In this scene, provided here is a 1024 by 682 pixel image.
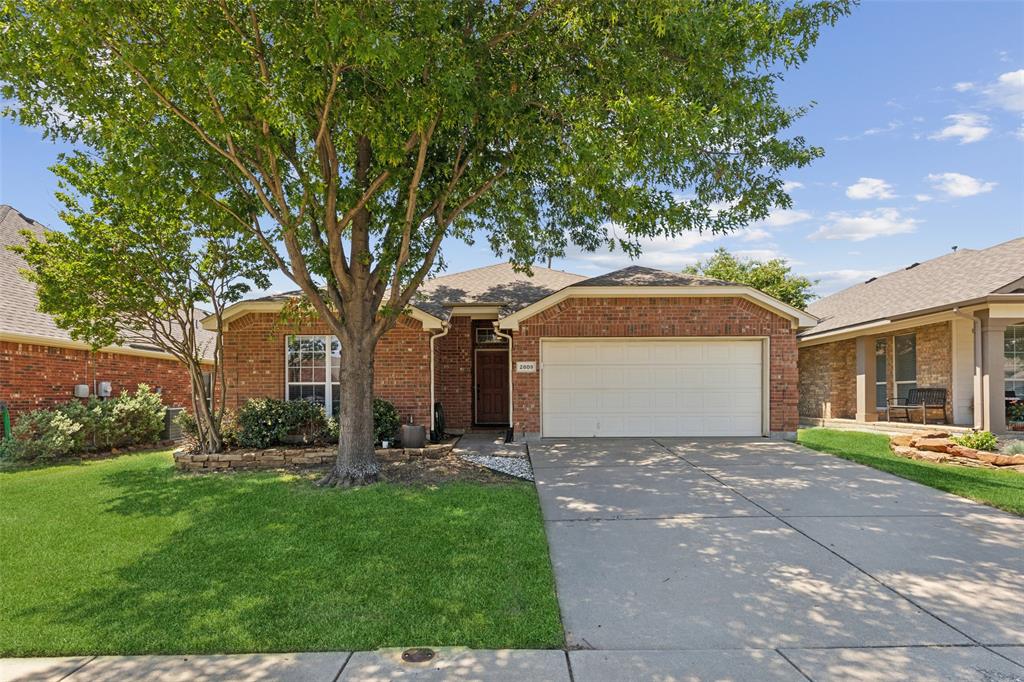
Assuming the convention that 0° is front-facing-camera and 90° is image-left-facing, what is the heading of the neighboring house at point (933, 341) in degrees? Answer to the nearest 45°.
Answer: approximately 45°

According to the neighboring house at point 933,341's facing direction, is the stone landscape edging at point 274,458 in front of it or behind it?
in front

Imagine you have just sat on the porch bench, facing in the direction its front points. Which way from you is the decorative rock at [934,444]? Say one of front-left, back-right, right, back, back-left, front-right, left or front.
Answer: front-left

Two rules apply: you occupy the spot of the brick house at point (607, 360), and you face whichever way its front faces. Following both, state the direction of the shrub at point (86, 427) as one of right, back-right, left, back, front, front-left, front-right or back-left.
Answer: right

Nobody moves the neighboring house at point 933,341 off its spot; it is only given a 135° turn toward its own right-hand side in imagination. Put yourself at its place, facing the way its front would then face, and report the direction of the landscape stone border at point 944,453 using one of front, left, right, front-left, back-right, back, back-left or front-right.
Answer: back

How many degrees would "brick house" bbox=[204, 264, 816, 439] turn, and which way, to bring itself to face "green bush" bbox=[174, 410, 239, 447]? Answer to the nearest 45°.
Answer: approximately 90° to its right

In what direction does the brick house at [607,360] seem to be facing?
toward the camera

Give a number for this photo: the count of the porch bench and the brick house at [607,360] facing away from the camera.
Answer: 0

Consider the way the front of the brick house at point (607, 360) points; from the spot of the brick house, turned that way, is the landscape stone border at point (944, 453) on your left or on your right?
on your left

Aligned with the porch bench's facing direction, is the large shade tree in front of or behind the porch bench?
in front

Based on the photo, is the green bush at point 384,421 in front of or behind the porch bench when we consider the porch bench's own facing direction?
in front

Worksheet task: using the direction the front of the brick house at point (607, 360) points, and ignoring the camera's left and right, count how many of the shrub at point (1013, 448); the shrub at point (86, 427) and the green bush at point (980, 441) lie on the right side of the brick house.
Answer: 1
